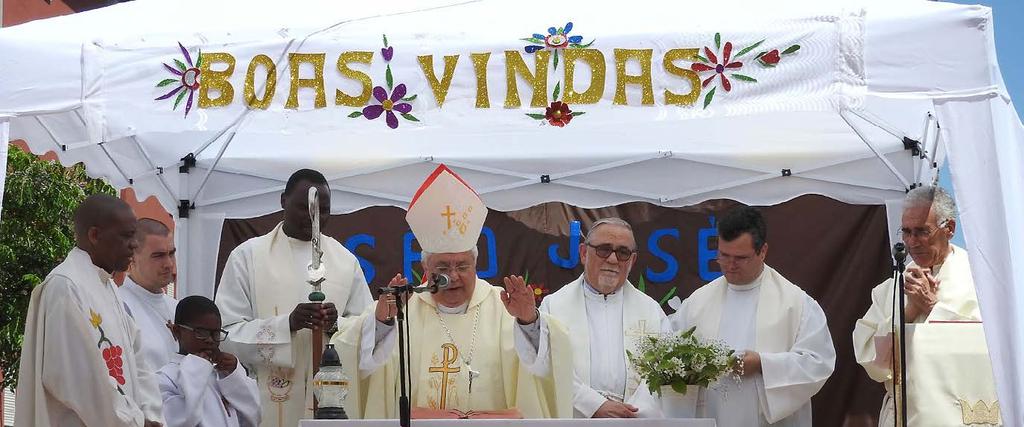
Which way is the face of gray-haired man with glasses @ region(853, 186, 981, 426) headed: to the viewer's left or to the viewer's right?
to the viewer's left

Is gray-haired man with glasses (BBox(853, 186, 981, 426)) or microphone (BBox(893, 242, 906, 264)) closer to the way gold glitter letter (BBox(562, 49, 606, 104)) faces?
the microphone

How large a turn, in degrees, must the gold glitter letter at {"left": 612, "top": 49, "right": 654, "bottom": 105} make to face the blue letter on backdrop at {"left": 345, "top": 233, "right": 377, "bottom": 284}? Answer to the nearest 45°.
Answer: approximately 135° to its right

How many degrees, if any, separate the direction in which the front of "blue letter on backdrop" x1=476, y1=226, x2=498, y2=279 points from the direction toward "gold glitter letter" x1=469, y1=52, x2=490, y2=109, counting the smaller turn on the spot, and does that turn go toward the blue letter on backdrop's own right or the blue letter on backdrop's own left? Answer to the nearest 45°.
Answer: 0° — it already faces it

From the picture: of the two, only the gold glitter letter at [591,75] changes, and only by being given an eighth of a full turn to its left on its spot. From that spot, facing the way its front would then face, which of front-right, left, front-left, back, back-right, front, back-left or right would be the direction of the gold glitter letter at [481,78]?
back-right

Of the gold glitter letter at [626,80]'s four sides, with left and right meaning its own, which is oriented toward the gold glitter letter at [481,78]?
right

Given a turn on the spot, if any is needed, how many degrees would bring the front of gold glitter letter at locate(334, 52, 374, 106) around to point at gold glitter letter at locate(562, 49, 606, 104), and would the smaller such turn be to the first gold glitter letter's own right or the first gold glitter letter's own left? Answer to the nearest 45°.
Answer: approximately 90° to the first gold glitter letter's own left

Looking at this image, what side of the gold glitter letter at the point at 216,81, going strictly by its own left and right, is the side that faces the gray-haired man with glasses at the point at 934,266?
left

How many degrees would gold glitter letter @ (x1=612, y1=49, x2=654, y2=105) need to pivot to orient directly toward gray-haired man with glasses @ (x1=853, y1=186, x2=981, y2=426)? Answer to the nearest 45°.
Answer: approximately 135° to its left
